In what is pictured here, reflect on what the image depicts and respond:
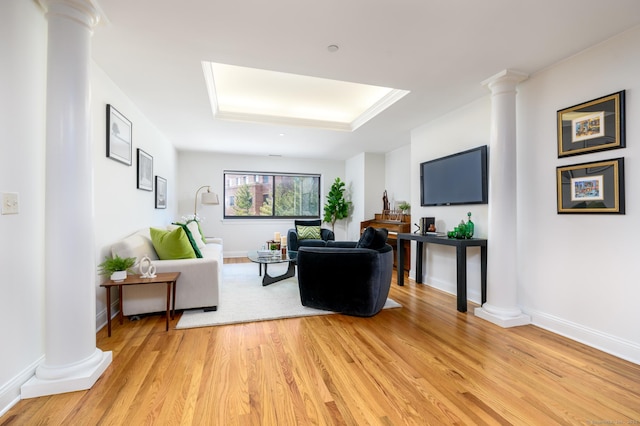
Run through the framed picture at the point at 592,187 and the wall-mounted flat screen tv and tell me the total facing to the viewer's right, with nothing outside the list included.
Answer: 0

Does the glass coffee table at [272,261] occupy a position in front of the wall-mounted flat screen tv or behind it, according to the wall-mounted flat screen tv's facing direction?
in front

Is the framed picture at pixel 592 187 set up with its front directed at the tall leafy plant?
no

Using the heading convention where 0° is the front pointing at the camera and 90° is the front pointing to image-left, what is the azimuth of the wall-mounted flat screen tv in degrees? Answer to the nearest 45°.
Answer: approximately 45°

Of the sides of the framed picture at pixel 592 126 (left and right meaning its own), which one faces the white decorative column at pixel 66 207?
front

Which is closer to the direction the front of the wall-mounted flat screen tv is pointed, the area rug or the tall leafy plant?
the area rug

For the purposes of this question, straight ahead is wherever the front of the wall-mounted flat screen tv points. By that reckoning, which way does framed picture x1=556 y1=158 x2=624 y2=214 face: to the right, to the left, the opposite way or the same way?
the same way

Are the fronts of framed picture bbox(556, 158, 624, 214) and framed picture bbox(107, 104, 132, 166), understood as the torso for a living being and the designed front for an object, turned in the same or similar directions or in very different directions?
very different directions

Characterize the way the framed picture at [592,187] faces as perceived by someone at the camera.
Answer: facing the viewer and to the left of the viewer

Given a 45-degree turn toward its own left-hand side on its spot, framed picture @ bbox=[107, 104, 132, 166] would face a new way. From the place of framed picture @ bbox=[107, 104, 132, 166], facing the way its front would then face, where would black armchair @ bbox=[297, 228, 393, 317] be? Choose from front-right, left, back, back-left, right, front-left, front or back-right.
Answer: front-right

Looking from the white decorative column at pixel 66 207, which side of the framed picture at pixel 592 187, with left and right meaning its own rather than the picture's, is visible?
front

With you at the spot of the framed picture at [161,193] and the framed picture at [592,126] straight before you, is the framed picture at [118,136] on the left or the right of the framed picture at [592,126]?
right

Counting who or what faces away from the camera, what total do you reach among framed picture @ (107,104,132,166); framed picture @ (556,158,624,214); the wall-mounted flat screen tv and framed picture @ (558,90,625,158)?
0

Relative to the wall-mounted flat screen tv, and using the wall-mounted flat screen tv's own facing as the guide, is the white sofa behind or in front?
in front
